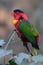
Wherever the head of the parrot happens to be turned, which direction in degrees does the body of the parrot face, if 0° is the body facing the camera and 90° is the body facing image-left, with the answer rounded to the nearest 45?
approximately 90°
